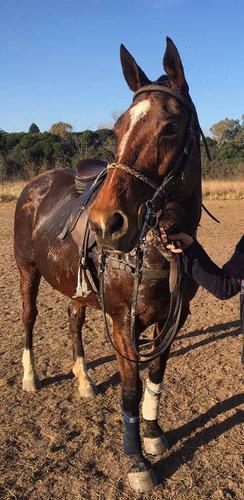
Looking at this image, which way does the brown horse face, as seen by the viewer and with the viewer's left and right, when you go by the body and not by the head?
facing the viewer and to the right of the viewer
